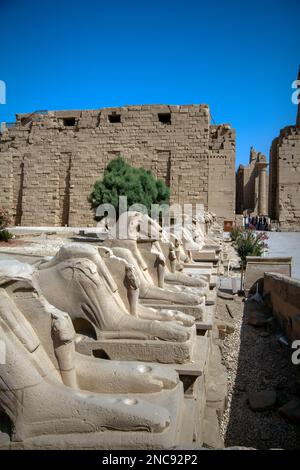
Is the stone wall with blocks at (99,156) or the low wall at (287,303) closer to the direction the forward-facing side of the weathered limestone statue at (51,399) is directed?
the low wall

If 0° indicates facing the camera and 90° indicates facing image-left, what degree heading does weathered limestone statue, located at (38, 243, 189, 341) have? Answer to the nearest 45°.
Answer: approximately 270°

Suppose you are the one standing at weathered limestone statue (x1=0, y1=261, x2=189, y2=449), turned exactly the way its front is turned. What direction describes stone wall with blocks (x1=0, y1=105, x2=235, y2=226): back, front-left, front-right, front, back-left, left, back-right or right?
left

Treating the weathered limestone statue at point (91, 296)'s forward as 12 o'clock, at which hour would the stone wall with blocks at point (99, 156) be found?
The stone wall with blocks is roughly at 9 o'clock from the weathered limestone statue.

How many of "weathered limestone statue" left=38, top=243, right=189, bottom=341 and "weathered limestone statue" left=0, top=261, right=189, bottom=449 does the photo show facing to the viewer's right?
2

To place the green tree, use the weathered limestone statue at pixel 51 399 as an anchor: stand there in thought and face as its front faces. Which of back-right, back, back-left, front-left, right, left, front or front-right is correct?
left

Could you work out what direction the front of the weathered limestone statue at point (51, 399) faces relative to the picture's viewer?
facing to the right of the viewer

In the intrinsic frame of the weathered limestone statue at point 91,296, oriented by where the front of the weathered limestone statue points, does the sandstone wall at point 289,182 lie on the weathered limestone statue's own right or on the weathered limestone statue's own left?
on the weathered limestone statue's own left
